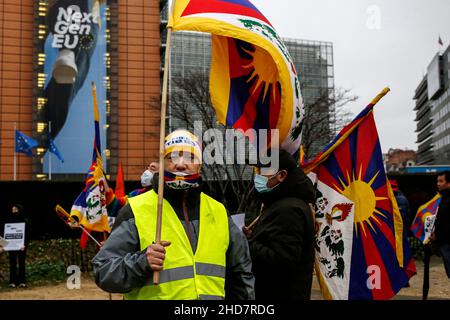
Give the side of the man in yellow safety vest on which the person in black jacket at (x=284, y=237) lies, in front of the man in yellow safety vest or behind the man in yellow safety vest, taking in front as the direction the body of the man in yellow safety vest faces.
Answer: behind

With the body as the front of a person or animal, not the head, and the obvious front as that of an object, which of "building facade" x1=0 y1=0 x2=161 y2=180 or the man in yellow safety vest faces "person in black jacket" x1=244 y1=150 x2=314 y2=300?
the building facade

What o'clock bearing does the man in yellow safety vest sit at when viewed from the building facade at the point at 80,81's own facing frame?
The man in yellow safety vest is roughly at 12 o'clock from the building facade.

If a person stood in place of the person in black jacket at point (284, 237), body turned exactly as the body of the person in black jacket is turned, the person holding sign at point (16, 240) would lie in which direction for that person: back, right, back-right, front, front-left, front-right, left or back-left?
front-right

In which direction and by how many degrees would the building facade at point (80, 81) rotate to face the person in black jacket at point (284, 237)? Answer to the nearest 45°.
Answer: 0° — it already faces them

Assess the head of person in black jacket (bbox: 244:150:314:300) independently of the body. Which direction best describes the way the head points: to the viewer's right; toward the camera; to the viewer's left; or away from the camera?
to the viewer's left

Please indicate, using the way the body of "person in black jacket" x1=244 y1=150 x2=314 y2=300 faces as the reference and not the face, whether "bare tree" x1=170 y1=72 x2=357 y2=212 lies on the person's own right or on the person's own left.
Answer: on the person's own right

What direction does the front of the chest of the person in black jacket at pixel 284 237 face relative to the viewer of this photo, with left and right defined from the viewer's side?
facing to the left of the viewer
